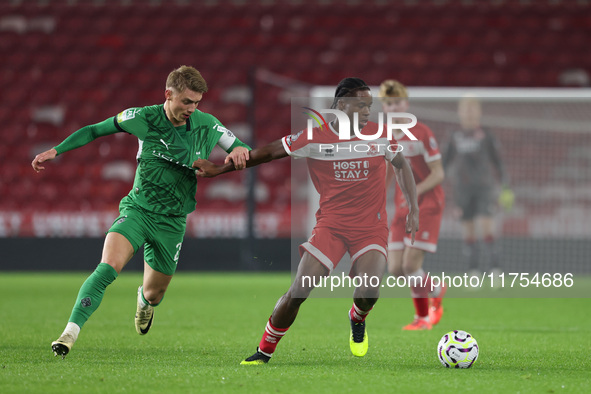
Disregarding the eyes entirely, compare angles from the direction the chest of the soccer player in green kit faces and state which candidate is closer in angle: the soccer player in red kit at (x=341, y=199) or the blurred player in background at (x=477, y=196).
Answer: the soccer player in red kit

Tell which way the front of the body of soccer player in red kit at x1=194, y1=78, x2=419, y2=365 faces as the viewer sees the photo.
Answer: toward the camera

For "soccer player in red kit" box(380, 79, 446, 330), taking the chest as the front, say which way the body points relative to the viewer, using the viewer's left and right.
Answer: facing the viewer and to the left of the viewer

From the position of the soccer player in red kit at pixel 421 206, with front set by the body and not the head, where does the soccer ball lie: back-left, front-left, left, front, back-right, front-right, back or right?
front-left

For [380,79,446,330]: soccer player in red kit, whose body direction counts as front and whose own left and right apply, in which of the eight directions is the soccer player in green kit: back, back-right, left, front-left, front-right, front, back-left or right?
front

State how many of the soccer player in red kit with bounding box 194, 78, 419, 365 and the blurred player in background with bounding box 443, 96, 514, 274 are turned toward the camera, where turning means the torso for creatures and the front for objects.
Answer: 2

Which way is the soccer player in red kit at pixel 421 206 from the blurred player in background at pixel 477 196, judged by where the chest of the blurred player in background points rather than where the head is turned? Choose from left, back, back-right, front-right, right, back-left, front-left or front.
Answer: front

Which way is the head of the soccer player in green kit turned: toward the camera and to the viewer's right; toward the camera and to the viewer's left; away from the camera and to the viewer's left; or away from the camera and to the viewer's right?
toward the camera and to the viewer's right

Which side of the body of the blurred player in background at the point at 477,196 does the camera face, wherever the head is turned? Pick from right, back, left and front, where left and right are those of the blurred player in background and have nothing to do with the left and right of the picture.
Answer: front

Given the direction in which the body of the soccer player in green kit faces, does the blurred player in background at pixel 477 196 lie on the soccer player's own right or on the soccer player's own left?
on the soccer player's own left

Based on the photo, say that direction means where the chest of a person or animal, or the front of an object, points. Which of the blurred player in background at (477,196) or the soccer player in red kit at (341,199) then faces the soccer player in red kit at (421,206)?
the blurred player in background

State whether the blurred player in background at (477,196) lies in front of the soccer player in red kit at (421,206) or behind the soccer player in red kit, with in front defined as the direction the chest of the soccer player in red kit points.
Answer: behind

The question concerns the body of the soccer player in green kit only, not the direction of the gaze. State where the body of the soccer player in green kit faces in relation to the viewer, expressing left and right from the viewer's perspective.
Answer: facing the viewer and to the right of the viewer

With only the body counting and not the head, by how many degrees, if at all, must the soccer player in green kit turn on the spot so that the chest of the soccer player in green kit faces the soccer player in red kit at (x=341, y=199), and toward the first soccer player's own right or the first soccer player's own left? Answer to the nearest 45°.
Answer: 0° — they already face them
